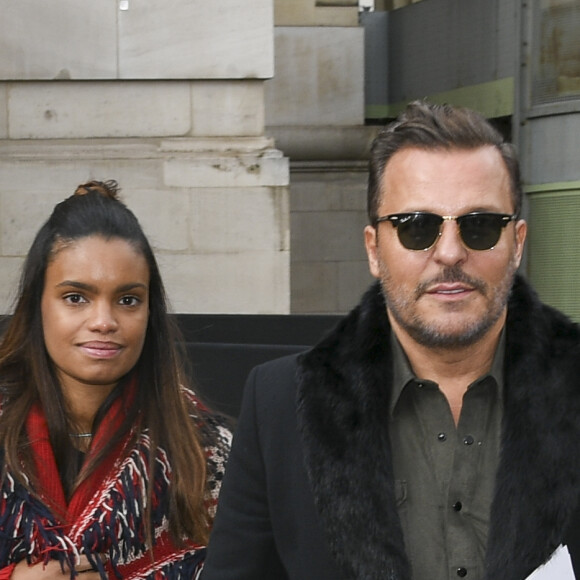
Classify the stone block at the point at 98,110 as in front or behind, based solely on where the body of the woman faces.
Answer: behind

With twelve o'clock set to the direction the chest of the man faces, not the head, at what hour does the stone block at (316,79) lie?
The stone block is roughly at 6 o'clock from the man.

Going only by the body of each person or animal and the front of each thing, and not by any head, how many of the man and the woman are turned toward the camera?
2

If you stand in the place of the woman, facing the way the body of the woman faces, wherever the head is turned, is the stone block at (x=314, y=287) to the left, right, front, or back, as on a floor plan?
back

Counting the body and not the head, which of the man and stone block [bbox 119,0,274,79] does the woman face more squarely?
the man

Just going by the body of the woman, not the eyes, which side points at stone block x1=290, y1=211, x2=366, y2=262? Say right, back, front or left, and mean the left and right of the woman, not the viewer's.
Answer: back

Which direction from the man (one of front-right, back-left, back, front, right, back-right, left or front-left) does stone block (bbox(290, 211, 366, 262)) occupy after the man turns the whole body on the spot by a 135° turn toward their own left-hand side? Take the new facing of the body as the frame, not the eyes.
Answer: front-left

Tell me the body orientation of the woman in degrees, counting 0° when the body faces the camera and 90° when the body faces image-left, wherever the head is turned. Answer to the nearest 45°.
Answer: approximately 0°

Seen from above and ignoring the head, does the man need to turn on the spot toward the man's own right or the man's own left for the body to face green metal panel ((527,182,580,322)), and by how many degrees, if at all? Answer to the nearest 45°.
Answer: approximately 180°

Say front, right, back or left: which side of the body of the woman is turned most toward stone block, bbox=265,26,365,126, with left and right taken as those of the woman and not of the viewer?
back

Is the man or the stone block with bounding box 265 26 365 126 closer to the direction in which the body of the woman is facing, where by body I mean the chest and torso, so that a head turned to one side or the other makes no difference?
the man

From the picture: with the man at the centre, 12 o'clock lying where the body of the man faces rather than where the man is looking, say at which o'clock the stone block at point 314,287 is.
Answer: The stone block is roughly at 6 o'clock from the man.

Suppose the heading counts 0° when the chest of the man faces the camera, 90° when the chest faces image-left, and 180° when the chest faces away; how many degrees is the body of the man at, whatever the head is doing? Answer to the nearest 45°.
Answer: approximately 0°
